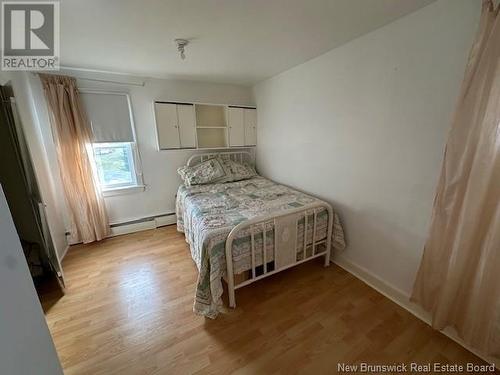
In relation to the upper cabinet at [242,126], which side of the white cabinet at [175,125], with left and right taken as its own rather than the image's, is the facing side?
left

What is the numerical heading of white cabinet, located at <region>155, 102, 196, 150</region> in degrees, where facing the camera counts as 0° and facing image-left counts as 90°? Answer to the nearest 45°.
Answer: approximately 0°

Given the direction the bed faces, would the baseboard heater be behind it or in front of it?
behind

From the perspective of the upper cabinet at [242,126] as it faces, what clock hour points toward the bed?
The bed is roughly at 12 o'clock from the upper cabinet.

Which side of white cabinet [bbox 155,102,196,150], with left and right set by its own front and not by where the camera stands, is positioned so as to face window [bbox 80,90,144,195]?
right

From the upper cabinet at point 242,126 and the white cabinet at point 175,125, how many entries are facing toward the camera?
2

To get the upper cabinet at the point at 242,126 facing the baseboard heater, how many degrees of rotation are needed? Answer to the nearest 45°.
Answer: approximately 90° to its right

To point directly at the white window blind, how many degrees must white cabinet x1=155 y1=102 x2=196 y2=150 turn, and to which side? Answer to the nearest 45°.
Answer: approximately 90° to its right

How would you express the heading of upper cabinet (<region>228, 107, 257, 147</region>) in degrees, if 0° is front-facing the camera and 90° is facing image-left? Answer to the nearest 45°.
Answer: approximately 0°

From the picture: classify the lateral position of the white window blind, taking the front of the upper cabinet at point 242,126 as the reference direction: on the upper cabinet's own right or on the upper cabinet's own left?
on the upper cabinet's own right
